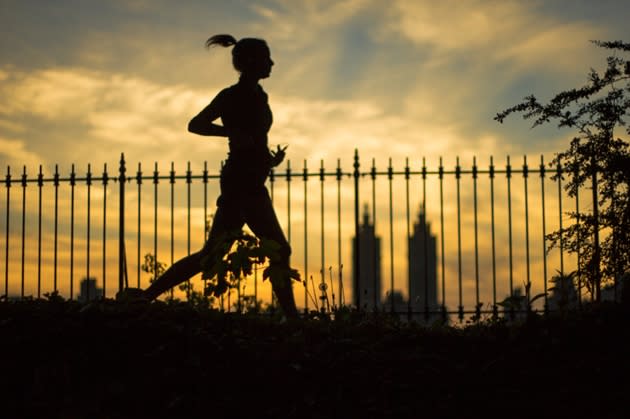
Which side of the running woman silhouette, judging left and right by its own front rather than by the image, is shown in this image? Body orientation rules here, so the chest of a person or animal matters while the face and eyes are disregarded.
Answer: right
